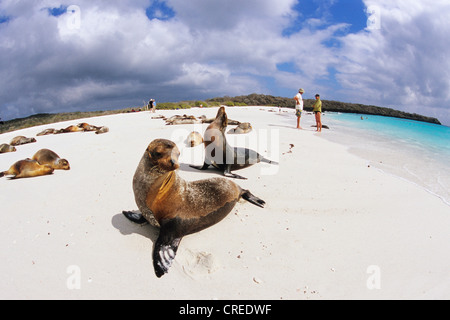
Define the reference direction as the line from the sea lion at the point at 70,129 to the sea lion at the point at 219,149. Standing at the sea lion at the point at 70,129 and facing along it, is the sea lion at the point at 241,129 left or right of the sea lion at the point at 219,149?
left

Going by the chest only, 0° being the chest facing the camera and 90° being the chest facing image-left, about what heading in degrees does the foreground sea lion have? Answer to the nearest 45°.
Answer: approximately 45°

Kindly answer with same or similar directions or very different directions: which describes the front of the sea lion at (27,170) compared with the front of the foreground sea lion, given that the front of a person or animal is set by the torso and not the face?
very different directions

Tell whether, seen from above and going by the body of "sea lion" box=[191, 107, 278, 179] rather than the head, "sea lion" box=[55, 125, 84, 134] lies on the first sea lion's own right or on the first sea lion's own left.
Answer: on the first sea lion's own right

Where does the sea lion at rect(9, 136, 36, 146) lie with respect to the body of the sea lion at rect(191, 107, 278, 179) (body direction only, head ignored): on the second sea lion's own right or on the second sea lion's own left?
on the second sea lion's own right

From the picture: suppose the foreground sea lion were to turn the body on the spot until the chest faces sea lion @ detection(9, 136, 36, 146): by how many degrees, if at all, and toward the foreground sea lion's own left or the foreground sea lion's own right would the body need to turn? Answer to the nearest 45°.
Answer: approximately 90° to the foreground sea lion's own right

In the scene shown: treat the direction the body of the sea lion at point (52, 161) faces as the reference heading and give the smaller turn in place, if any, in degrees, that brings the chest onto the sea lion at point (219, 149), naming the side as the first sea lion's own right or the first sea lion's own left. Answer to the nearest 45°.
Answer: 0° — it already faces it

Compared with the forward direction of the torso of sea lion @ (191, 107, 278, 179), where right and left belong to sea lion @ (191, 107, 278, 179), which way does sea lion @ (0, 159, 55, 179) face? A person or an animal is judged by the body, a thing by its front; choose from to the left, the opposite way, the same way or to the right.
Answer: the opposite way

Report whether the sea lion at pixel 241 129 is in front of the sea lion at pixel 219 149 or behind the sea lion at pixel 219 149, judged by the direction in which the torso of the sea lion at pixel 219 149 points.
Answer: behind

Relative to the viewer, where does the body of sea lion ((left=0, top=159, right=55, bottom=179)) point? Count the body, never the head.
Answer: to the viewer's right
